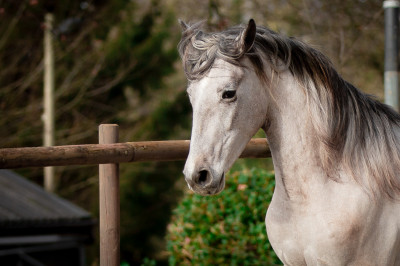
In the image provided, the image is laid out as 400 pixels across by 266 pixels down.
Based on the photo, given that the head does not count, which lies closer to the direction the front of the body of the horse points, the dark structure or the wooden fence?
the wooden fence

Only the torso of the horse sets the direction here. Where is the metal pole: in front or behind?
behind

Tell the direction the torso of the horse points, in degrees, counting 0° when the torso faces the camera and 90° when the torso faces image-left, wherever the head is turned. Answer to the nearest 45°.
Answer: approximately 45°

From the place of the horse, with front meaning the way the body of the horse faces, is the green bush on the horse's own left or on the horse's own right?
on the horse's own right

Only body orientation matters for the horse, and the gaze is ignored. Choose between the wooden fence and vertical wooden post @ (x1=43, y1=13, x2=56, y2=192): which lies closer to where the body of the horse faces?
the wooden fence

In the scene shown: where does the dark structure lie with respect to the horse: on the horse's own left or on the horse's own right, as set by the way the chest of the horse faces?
on the horse's own right

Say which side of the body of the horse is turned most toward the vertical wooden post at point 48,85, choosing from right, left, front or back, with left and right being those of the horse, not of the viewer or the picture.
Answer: right
